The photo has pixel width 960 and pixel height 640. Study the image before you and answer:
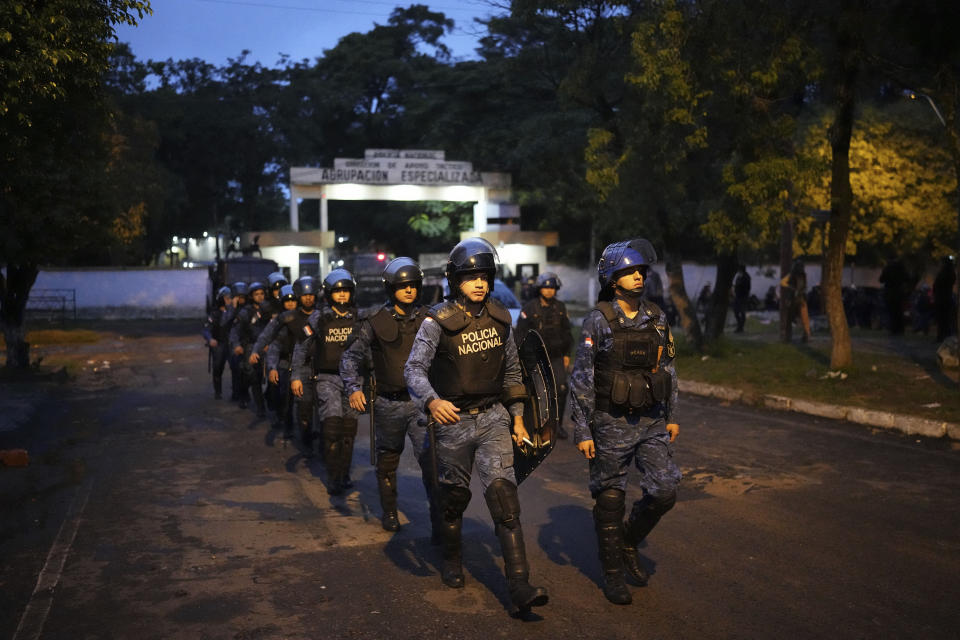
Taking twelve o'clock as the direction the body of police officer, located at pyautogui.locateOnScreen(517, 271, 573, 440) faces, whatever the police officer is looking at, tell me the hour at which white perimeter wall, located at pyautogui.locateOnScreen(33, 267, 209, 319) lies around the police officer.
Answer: The white perimeter wall is roughly at 5 o'clock from the police officer.

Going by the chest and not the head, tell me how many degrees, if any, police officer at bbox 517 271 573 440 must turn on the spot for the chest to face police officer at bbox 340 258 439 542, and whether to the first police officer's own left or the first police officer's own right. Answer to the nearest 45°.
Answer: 0° — they already face them

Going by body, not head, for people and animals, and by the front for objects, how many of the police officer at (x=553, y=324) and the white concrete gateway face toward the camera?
2

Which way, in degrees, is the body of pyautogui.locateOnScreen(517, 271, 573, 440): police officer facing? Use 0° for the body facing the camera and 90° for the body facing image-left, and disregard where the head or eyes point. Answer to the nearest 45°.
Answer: approximately 0°

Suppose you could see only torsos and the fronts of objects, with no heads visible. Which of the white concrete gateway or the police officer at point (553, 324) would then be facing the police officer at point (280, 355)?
the white concrete gateway

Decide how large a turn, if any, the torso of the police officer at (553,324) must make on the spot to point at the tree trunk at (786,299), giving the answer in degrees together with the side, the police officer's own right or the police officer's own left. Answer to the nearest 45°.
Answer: approximately 135° to the police officer's own left

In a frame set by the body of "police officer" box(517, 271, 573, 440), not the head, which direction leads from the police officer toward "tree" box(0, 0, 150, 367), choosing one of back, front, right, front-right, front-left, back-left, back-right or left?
right

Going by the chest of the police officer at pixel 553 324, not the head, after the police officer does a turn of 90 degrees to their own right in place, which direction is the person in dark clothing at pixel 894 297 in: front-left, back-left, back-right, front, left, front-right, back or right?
back-right

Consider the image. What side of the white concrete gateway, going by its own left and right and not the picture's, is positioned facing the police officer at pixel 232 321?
front

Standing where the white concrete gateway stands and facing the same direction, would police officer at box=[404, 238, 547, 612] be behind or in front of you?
in front

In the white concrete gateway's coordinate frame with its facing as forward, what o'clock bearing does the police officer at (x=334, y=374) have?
The police officer is roughly at 12 o'clock from the white concrete gateway.

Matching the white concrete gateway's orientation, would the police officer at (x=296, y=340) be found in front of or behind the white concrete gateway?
in front

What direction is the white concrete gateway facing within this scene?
toward the camera

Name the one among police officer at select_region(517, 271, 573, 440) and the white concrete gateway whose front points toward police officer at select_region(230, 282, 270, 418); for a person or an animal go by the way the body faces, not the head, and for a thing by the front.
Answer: the white concrete gateway

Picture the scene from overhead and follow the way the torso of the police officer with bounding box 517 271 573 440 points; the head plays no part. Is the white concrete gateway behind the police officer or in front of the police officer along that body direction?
behind
